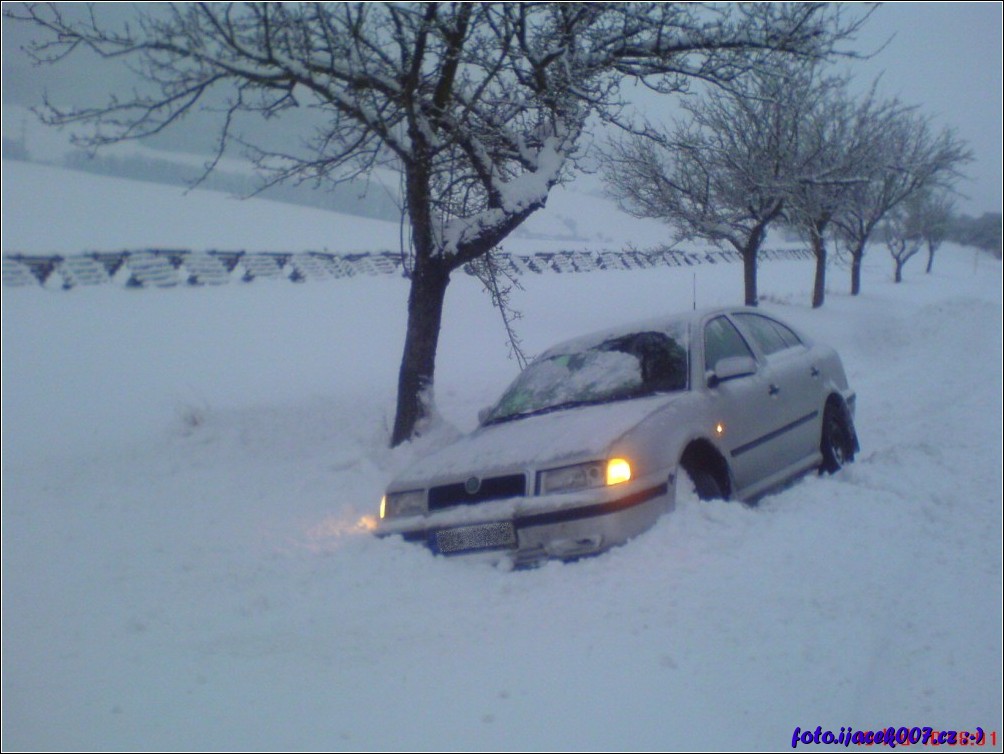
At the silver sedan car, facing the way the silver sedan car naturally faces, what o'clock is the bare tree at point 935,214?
The bare tree is roughly at 5 o'clock from the silver sedan car.

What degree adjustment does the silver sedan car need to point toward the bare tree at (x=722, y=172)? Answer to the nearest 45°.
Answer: approximately 135° to its right

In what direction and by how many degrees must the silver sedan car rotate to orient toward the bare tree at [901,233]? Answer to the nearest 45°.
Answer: approximately 135° to its right

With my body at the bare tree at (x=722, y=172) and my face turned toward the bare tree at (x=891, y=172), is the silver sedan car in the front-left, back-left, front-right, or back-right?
back-right

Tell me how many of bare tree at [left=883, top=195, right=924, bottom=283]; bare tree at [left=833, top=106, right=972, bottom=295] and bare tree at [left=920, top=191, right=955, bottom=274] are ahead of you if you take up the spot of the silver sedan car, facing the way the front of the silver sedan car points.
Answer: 0

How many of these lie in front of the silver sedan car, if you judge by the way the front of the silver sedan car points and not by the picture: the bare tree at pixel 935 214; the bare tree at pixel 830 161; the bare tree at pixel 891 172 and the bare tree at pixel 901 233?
0

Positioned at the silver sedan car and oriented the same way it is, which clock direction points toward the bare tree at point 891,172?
The bare tree is roughly at 5 o'clock from the silver sedan car.

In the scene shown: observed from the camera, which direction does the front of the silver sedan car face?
facing the viewer and to the left of the viewer

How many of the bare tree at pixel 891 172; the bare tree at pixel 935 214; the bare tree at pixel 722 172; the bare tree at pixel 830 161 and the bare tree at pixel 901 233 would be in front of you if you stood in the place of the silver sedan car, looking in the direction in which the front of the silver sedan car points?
0

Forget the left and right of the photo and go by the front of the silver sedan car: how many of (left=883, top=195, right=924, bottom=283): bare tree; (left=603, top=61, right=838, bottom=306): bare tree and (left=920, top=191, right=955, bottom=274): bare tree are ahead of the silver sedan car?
0

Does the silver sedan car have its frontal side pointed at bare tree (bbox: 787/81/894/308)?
no
